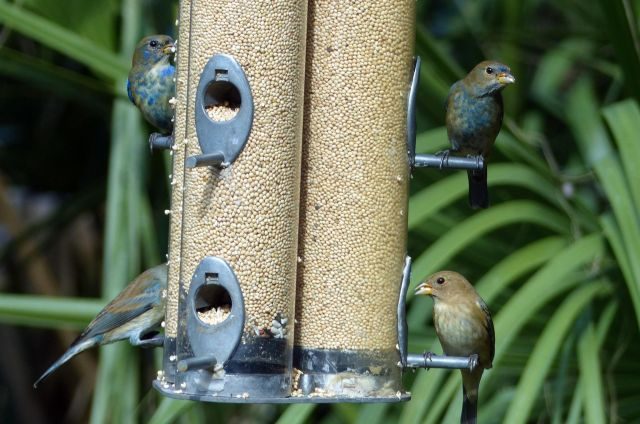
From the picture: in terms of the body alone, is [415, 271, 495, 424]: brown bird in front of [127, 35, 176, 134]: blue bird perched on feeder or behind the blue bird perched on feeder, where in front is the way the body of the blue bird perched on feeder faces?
in front

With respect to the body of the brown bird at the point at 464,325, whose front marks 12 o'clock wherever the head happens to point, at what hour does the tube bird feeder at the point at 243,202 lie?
The tube bird feeder is roughly at 2 o'clock from the brown bird.

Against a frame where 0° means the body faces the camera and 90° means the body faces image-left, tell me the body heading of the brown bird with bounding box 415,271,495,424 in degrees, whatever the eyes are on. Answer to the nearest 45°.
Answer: approximately 45°

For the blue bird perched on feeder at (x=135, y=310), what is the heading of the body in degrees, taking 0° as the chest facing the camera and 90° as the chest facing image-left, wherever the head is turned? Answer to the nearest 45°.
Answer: approximately 270°

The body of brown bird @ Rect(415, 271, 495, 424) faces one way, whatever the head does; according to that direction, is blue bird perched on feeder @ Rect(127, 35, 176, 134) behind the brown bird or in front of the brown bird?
in front

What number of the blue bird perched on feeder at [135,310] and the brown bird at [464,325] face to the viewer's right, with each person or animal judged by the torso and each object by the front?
1

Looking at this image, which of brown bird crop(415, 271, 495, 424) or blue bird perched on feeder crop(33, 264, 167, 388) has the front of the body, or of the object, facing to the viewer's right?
the blue bird perched on feeder

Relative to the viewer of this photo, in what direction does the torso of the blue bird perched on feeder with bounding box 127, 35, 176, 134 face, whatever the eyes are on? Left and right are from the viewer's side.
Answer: facing the viewer and to the right of the viewer

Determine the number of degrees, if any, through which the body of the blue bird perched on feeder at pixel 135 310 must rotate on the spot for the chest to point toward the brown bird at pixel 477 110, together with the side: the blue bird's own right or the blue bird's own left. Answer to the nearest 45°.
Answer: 0° — it already faces it
